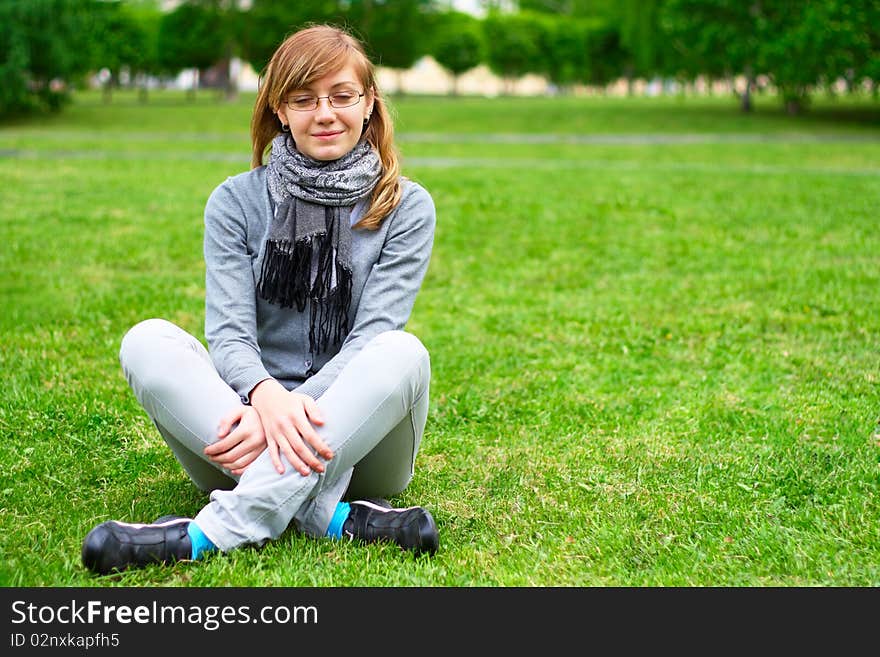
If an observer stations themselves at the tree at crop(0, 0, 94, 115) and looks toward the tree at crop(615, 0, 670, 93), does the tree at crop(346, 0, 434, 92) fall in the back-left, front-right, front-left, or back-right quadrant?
front-left

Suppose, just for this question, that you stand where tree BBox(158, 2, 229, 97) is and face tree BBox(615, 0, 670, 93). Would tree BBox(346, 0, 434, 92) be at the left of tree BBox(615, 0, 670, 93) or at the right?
left

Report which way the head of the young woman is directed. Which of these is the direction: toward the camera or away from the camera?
toward the camera

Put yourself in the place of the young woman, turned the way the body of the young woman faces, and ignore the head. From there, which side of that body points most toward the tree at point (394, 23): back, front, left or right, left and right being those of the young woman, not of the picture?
back

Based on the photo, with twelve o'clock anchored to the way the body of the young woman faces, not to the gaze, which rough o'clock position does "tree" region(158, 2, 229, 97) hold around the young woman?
The tree is roughly at 6 o'clock from the young woman.

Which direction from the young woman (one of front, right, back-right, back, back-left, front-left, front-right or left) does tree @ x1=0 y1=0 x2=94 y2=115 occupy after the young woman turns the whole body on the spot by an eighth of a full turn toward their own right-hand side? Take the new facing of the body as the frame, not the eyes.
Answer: back-right

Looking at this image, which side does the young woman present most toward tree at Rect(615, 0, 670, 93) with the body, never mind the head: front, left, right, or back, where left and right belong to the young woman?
back

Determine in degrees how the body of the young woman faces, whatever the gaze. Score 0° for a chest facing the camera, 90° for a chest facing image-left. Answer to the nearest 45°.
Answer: approximately 0°
